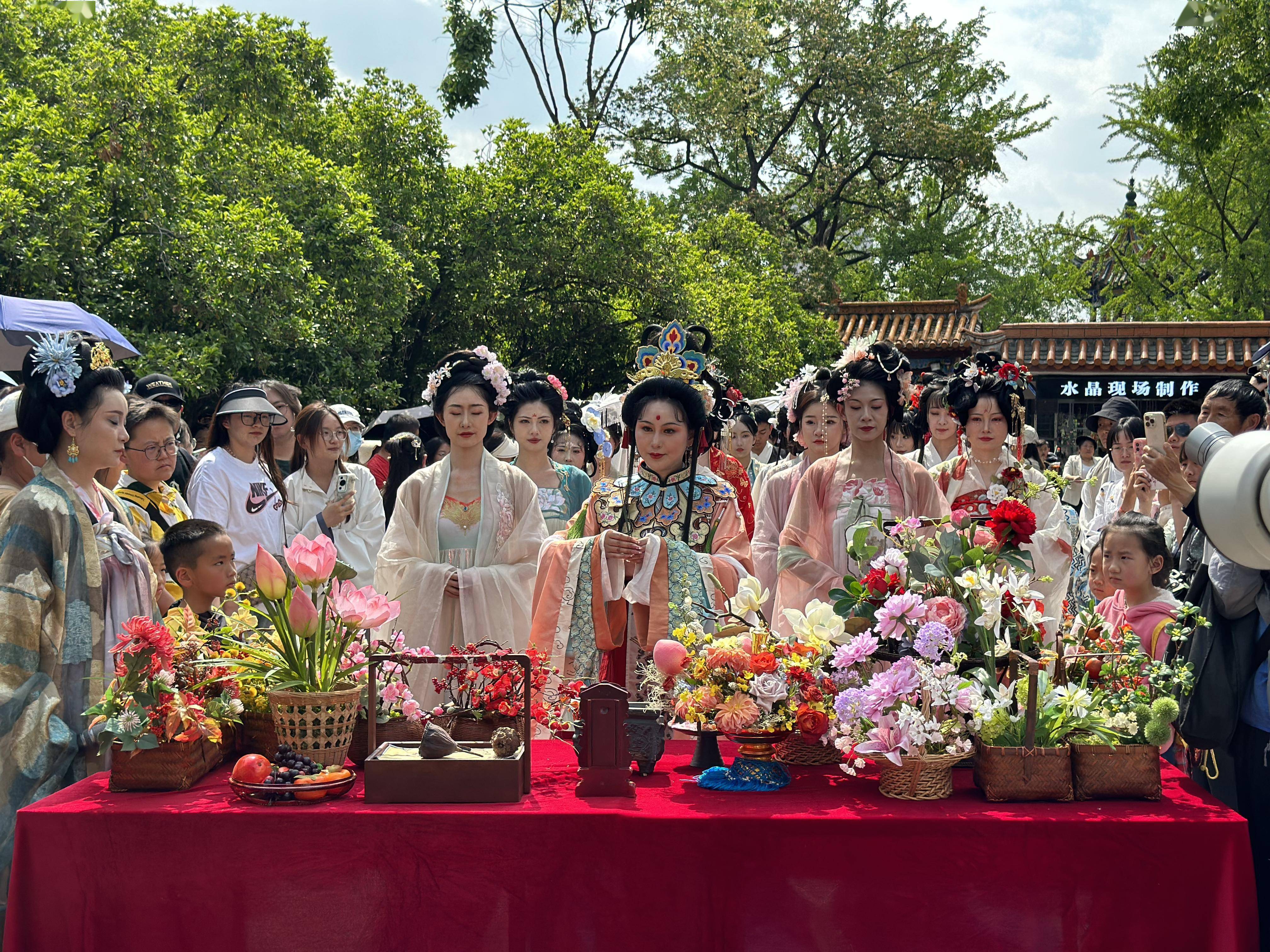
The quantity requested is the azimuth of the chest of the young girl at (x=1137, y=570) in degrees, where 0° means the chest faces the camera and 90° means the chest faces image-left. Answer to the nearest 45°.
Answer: approximately 45°

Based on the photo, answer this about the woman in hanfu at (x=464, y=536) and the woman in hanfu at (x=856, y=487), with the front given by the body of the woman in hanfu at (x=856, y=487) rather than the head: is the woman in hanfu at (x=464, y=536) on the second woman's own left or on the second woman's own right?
on the second woman's own right

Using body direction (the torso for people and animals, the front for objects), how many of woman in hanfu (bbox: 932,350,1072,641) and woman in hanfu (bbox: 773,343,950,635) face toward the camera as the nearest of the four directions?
2

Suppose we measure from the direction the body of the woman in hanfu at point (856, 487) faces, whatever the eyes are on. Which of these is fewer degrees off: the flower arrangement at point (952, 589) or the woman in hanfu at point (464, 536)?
the flower arrangement

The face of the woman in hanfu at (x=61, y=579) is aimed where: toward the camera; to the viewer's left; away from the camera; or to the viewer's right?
to the viewer's right

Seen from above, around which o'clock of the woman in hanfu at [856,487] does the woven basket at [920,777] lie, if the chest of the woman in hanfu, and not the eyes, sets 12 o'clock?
The woven basket is roughly at 12 o'clock from the woman in hanfu.

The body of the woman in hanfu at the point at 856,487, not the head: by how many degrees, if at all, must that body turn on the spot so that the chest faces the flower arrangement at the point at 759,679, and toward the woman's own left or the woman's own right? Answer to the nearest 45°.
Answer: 0° — they already face it

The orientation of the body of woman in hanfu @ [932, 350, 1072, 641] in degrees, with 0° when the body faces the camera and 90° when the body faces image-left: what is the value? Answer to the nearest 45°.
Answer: approximately 0°

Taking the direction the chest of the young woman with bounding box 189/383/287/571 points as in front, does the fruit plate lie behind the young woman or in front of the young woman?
in front

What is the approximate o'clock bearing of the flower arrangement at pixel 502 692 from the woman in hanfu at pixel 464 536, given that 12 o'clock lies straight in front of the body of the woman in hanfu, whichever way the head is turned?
The flower arrangement is roughly at 12 o'clock from the woman in hanfu.

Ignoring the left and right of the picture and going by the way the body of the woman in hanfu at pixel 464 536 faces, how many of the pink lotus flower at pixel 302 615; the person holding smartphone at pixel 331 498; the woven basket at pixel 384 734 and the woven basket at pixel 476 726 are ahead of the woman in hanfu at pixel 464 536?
3

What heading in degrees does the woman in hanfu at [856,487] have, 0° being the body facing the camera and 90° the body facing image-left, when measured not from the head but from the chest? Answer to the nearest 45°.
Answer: approximately 0°
